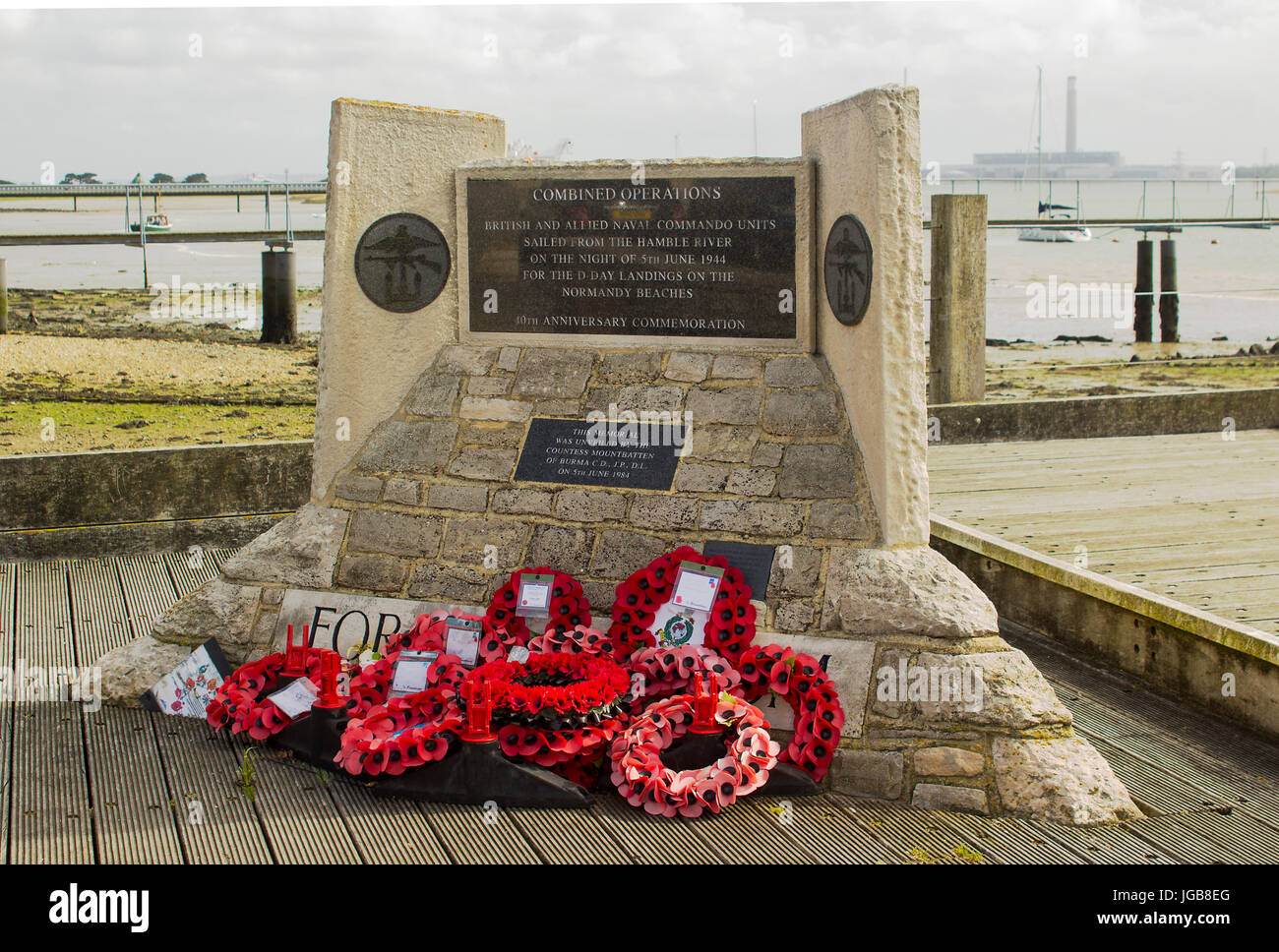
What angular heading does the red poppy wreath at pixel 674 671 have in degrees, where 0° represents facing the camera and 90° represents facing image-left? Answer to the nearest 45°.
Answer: approximately 0°

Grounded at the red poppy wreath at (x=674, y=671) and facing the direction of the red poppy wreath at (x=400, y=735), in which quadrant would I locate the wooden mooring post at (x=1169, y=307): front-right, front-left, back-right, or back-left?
back-right

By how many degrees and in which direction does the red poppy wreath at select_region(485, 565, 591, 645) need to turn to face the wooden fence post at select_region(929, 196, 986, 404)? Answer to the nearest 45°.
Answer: approximately 135° to its left

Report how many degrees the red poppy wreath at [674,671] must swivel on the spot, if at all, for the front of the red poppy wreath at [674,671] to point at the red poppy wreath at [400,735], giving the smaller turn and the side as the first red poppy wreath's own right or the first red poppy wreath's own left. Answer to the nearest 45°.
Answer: approximately 90° to the first red poppy wreath's own right

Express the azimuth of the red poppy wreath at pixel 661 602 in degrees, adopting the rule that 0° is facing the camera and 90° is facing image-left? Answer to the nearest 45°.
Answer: approximately 0°

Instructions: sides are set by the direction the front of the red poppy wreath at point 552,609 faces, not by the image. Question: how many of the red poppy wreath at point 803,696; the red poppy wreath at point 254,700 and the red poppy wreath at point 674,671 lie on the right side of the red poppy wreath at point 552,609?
1

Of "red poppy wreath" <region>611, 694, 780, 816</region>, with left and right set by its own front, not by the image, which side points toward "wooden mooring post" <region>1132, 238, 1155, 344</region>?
back

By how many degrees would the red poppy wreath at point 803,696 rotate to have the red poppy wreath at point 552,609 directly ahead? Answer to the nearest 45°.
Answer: approximately 135° to its right

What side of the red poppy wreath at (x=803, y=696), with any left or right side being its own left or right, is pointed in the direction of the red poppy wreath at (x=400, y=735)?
right
